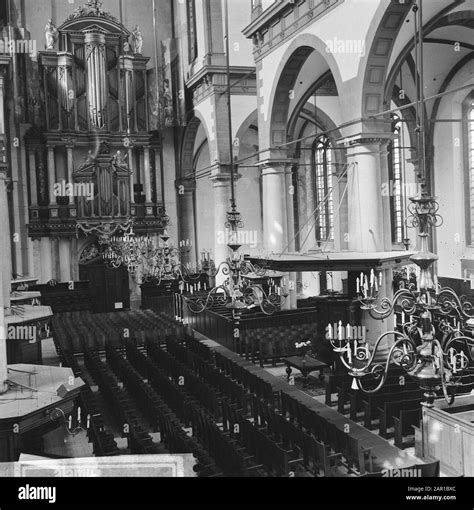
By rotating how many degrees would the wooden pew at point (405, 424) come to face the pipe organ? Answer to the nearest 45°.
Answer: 0° — it already faces it

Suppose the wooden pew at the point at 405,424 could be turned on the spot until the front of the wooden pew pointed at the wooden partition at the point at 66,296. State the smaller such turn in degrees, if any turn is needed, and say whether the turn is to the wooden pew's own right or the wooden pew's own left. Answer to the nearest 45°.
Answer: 0° — it already faces it

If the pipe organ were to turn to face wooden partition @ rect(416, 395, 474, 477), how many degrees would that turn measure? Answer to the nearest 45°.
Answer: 0° — it already faces it

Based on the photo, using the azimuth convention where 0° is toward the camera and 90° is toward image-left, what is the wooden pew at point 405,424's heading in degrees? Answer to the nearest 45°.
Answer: approximately 135°

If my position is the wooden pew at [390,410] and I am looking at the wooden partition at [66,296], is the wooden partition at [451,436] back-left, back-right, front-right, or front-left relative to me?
back-left

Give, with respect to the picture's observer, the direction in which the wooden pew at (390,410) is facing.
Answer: facing away from the viewer and to the left of the viewer

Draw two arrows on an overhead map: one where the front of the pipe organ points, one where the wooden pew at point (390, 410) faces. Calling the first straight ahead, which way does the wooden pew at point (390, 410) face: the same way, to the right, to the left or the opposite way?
the opposite way

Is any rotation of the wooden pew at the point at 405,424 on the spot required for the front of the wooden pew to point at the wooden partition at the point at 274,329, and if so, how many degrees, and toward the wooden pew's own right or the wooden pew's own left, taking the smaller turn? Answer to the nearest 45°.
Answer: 0° — it already faces it

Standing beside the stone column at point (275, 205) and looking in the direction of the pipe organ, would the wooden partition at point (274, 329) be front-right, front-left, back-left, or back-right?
back-left
